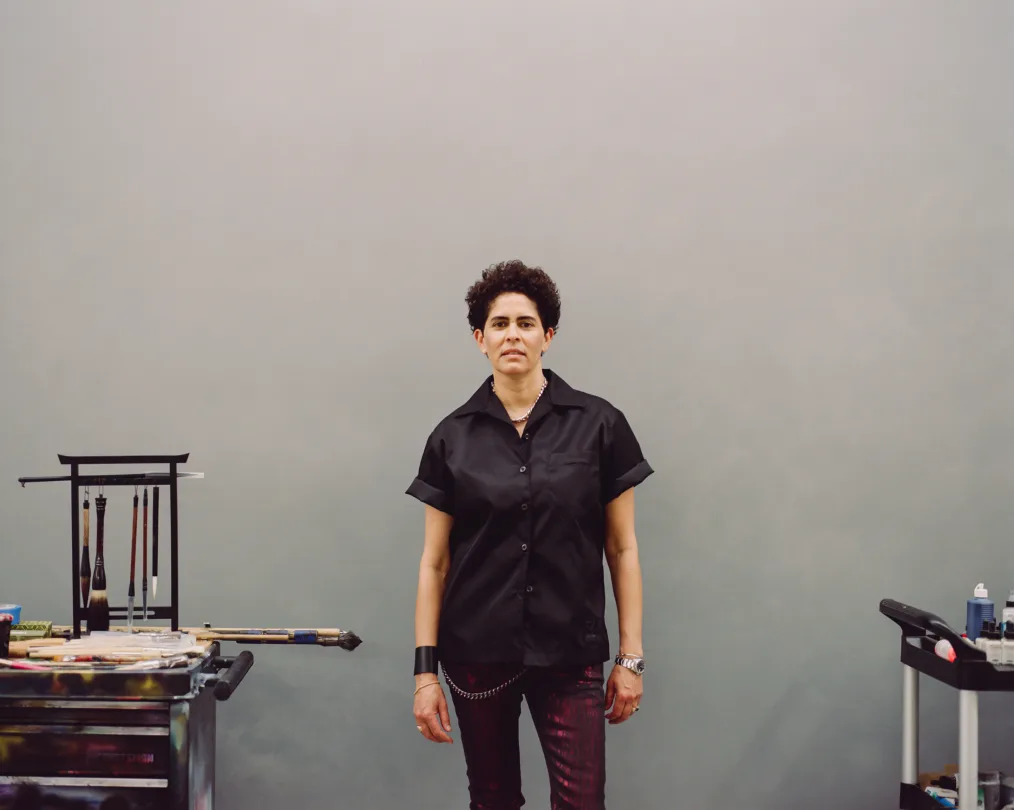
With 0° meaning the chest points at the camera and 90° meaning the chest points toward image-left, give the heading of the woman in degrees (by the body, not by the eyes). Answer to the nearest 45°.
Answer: approximately 0°

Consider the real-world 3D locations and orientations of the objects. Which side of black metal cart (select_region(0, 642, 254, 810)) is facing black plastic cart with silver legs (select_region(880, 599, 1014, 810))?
left

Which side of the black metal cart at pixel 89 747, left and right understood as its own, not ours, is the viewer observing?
front

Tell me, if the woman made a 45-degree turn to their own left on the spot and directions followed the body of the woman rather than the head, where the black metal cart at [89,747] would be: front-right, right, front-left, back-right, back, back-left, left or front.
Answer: back-right

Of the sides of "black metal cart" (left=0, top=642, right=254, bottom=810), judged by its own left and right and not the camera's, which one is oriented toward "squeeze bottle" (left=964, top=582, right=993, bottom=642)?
left
